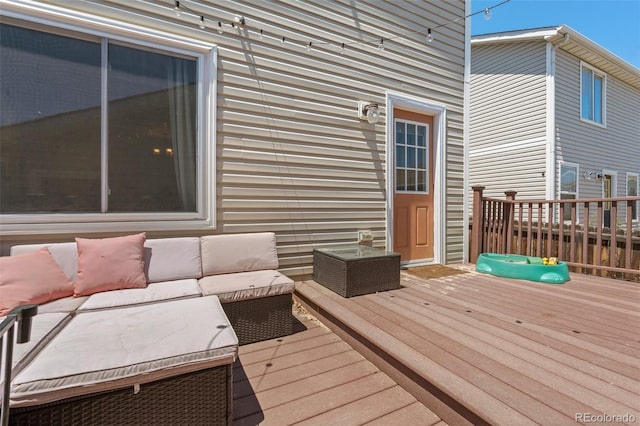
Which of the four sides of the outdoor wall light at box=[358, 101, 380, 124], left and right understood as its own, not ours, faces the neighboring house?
left

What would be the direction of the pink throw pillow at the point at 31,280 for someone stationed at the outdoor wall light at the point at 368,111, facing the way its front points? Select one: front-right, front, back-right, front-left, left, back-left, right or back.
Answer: right

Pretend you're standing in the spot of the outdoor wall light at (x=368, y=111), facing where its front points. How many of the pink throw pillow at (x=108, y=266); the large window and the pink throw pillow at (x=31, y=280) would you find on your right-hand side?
3

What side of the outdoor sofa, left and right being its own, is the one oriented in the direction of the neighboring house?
left

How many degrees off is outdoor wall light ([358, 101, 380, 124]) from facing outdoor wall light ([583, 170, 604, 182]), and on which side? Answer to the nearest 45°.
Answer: approximately 90° to its left

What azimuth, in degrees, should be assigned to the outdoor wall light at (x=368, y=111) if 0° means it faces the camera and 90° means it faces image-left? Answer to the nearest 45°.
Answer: approximately 315°

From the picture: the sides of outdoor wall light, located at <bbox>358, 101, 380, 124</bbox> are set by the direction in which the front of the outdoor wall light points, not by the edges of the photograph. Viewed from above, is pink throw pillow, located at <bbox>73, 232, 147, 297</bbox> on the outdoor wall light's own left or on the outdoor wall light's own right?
on the outdoor wall light's own right

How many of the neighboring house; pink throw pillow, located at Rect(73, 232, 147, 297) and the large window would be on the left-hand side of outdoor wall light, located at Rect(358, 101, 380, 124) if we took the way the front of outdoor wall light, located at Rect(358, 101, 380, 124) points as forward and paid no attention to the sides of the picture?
1

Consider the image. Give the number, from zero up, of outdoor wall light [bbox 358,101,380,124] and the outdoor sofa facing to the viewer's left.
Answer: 0

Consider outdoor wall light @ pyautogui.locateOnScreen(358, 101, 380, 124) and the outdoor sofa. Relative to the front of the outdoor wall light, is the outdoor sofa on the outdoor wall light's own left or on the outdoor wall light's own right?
on the outdoor wall light's own right

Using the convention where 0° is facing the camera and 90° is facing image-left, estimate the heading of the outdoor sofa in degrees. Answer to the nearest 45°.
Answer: approximately 0°

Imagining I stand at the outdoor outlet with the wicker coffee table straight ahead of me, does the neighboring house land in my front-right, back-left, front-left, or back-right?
back-left

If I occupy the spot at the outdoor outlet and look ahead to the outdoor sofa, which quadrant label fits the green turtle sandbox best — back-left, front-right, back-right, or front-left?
back-left
